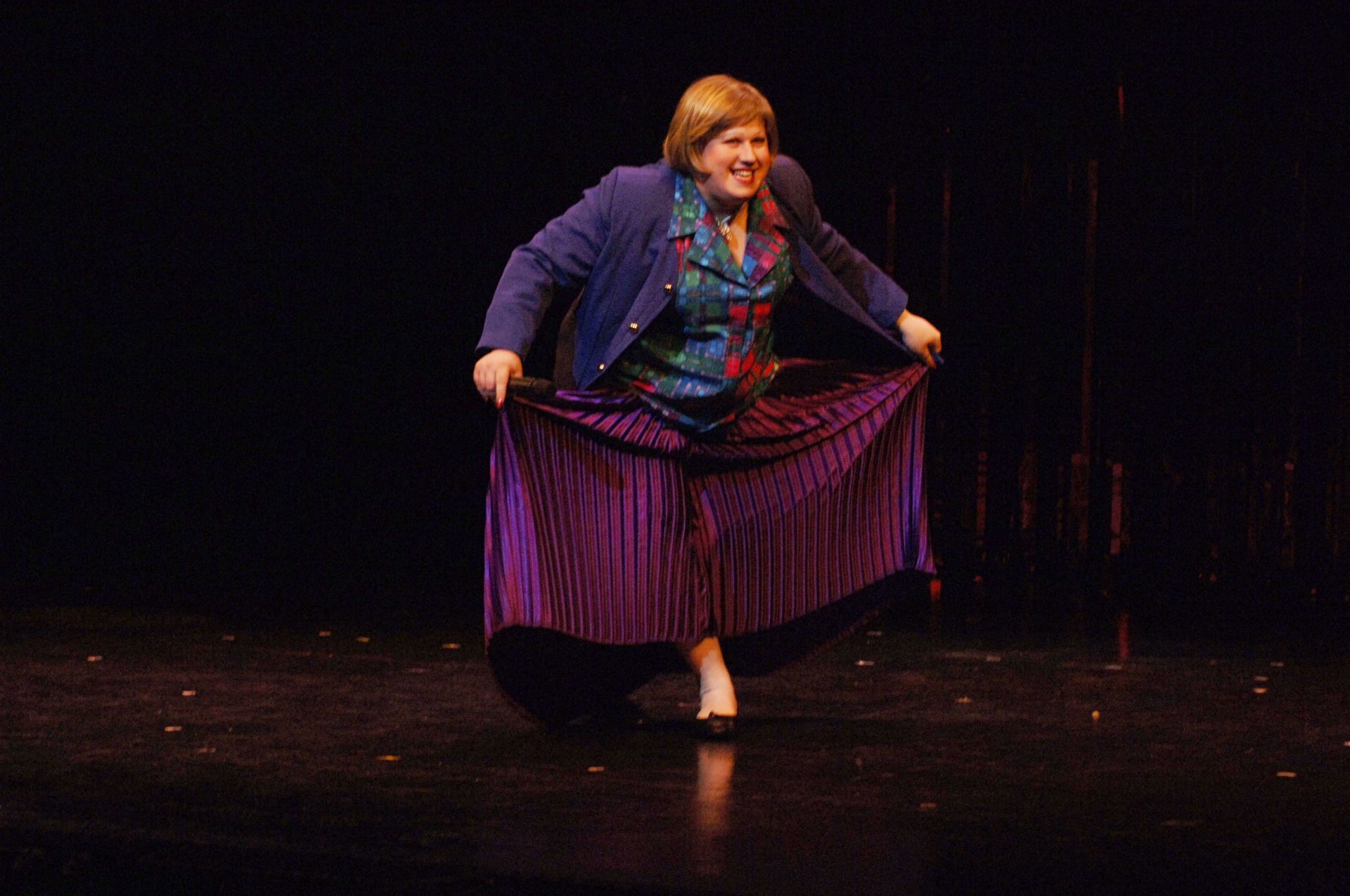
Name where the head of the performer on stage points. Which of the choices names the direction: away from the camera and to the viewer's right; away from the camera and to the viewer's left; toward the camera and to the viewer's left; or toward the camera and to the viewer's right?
toward the camera and to the viewer's right

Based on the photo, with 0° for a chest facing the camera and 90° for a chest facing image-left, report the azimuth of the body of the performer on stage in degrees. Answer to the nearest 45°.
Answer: approximately 315°
